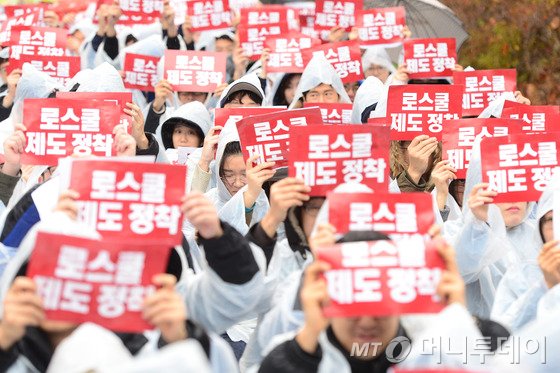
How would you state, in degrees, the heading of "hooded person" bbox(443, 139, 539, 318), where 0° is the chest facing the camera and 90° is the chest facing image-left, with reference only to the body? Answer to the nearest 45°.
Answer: approximately 0°

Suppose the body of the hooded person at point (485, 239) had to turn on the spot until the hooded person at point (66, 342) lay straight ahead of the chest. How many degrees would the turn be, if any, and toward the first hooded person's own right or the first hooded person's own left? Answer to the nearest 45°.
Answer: approximately 45° to the first hooded person's own right
